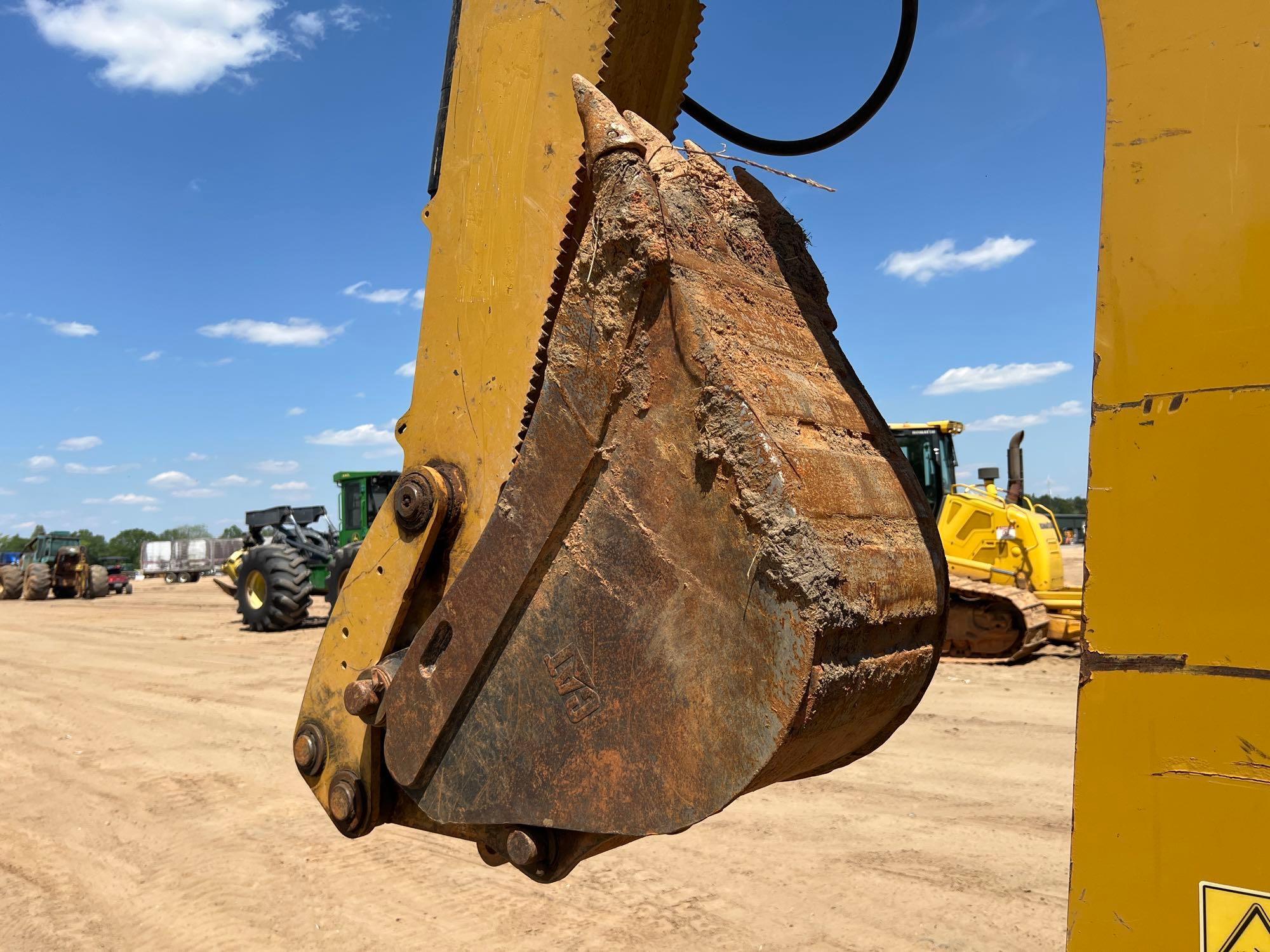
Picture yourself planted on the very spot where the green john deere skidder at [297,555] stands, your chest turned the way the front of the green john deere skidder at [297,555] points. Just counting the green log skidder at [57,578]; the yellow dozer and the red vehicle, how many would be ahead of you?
1

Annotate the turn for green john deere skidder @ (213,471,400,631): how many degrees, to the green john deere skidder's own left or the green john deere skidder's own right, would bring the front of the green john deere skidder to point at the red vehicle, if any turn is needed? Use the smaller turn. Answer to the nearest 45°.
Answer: approximately 135° to the green john deere skidder's own left

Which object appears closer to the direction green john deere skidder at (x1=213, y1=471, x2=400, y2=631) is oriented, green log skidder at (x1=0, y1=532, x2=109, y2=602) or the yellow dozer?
the yellow dozer

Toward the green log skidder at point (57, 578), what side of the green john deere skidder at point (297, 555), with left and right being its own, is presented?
back

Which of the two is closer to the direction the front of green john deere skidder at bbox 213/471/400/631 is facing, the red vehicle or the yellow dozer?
the yellow dozer

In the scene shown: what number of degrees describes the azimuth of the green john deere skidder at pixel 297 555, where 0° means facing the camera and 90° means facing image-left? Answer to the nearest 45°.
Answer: approximately 315°

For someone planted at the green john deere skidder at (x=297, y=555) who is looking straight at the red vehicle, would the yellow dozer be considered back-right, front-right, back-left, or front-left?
back-right

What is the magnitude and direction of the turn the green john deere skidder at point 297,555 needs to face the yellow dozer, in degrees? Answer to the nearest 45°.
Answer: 0° — it already faces it
